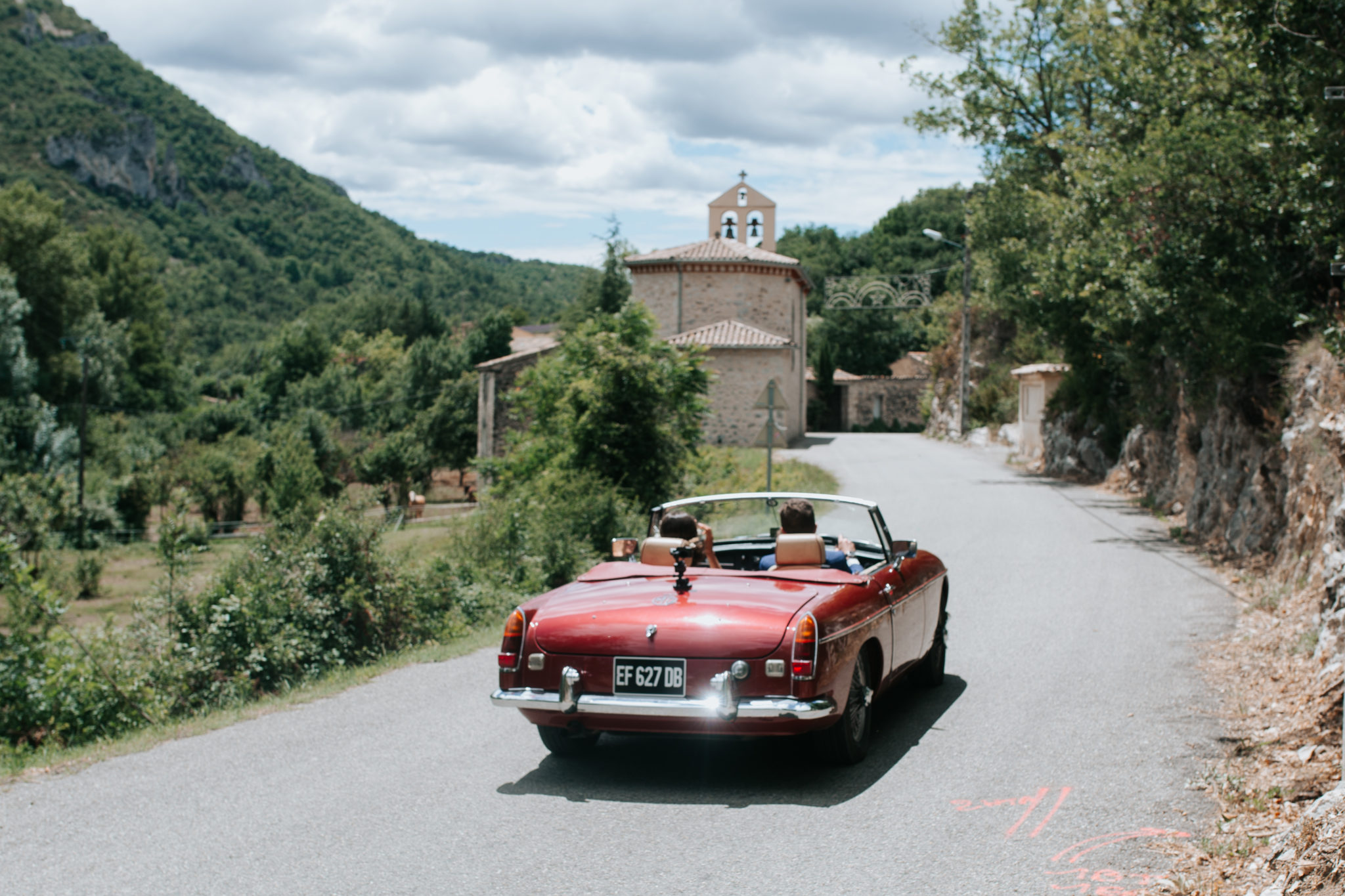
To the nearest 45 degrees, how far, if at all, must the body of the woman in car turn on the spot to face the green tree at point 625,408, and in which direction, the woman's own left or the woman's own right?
0° — they already face it

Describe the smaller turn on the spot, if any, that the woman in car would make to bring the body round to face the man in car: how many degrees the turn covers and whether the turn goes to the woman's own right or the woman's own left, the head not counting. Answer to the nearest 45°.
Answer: approximately 90° to the woman's own right

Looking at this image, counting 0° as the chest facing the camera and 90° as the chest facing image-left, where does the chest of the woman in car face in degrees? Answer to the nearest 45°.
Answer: approximately 180°

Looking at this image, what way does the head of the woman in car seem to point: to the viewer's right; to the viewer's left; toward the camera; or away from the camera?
away from the camera

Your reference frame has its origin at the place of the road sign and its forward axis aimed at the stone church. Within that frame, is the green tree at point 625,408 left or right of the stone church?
left

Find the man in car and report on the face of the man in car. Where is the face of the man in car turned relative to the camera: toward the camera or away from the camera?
away from the camera

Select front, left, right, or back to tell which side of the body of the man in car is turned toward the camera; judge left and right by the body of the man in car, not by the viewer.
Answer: back

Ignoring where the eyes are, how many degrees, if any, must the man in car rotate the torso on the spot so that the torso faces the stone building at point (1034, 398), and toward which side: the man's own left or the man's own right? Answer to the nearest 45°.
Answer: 0° — they already face it
